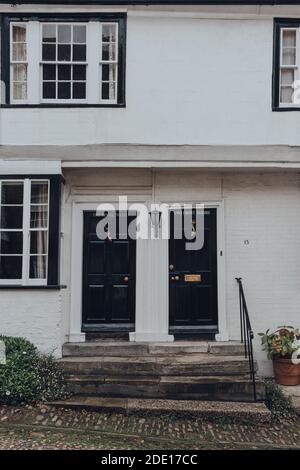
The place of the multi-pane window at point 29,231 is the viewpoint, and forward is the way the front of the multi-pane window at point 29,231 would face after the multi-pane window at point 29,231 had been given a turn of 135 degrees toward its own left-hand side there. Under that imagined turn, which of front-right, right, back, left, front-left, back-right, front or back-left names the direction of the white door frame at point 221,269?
front-right

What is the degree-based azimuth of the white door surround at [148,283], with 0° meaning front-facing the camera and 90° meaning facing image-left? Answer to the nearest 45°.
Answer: approximately 0°

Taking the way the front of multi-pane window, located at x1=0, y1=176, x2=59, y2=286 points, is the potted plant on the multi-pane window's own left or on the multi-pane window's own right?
on the multi-pane window's own left

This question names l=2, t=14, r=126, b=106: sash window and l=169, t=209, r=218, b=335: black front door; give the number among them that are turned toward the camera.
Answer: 2

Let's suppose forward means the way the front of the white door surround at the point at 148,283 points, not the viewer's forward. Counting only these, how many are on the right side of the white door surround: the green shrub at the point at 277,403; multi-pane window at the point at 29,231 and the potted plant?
1

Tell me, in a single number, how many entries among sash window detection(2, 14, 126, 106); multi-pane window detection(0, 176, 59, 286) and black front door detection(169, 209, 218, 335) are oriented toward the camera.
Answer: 3

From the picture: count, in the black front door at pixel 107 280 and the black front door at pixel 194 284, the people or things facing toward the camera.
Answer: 2

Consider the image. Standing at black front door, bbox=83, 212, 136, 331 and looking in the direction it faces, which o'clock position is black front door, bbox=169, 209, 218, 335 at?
black front door, bbox=169, 209, 218, 335 is roughly at 9 o'clock from black front door, bbox=83, 212, 136, 331.

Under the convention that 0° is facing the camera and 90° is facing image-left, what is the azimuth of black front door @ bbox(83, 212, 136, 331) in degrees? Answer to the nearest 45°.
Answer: approximately 0°
